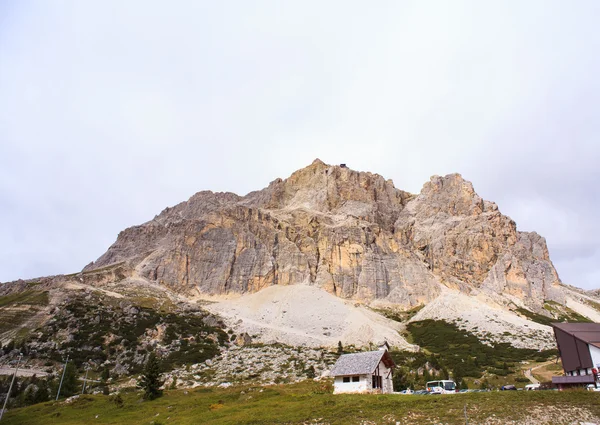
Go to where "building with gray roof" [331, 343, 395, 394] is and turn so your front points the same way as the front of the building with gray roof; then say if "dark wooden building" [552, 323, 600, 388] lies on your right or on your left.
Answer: on your left

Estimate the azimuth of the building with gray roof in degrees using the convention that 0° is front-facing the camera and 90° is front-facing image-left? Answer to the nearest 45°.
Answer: approximately 315°
